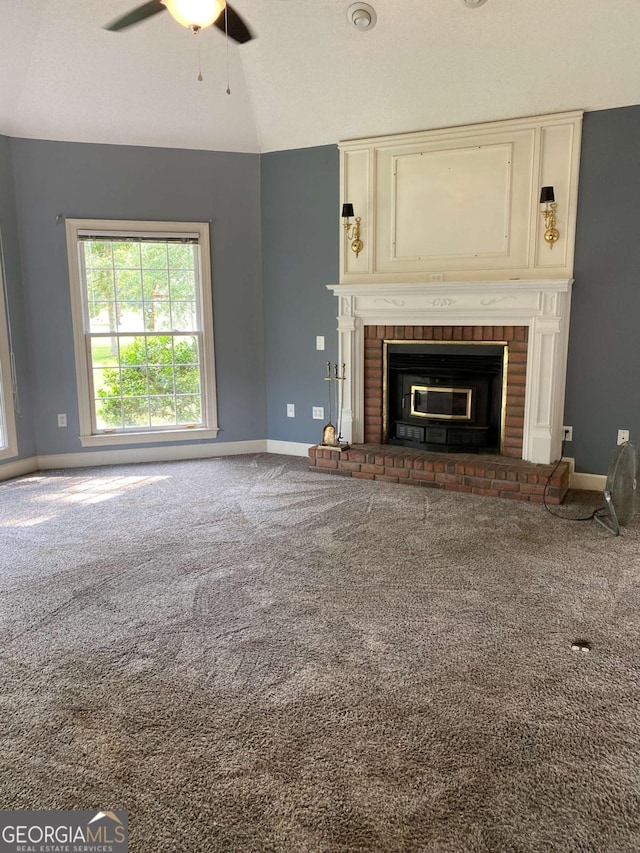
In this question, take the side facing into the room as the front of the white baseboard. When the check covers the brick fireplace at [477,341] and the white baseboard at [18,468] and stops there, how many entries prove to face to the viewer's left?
0

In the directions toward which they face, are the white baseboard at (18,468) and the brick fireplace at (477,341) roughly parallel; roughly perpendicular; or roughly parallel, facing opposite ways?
roughly perpendicular

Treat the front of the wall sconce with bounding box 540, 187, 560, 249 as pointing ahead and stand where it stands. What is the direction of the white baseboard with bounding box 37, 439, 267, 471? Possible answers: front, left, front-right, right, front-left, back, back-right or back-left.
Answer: front-right

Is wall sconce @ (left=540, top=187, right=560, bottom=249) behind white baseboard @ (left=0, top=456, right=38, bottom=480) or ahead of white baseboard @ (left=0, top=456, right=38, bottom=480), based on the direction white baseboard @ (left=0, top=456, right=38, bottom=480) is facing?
ahead

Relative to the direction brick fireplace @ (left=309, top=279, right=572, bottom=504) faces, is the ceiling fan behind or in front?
in front

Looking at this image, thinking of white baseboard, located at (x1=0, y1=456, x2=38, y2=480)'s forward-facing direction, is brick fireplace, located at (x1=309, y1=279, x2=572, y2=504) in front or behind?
in front

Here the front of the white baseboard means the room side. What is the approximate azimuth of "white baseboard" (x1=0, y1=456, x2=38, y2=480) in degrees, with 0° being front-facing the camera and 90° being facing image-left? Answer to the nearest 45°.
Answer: approximately 315°

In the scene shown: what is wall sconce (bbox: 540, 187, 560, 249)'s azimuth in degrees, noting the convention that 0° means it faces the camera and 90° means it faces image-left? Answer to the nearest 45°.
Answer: approximately 45°
